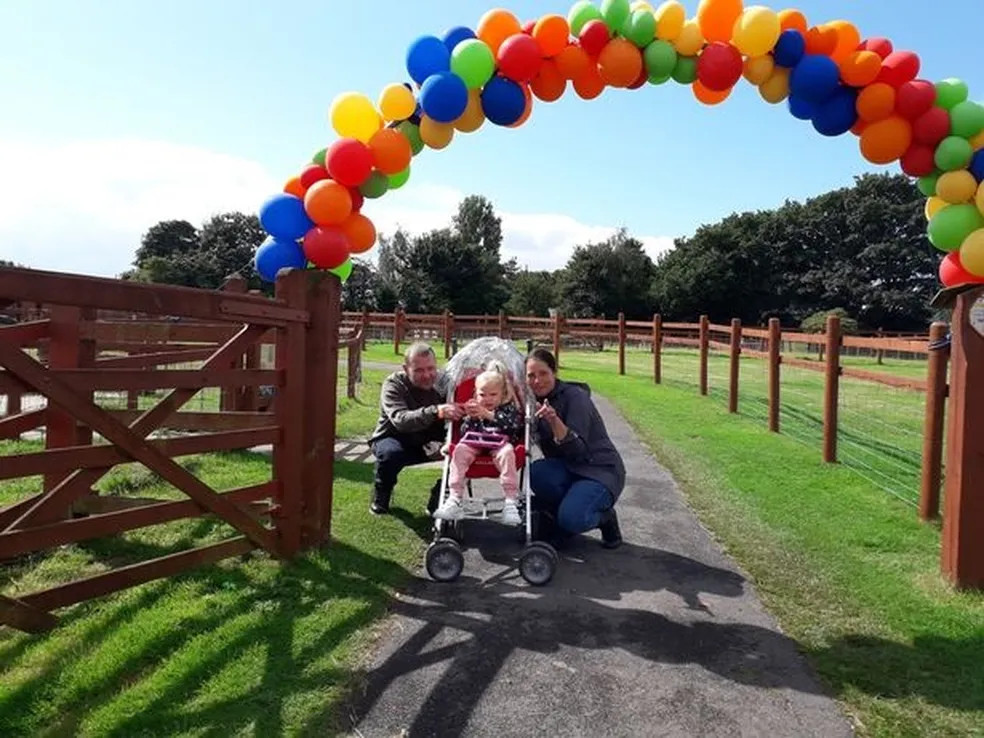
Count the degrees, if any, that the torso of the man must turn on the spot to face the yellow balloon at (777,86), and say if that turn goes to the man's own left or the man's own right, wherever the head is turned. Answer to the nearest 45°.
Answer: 0° — they already face it

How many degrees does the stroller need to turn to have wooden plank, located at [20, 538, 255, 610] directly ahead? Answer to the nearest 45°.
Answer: approximately 45° to its right

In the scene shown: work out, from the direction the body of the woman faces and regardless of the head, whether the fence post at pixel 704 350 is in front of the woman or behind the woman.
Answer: behind

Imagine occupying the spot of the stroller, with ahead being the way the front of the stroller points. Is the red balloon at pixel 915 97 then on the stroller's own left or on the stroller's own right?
on the stroller's own left

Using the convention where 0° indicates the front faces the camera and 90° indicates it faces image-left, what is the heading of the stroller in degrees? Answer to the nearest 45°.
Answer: approximately 0°

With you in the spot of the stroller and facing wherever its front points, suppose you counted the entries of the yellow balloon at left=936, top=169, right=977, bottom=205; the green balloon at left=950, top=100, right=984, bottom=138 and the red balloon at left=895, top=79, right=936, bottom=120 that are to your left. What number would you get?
3

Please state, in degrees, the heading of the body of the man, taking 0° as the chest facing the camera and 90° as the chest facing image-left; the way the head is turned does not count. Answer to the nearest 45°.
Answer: approximately 315°

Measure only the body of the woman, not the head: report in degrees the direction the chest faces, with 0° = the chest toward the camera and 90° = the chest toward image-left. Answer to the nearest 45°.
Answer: approximately 45°
